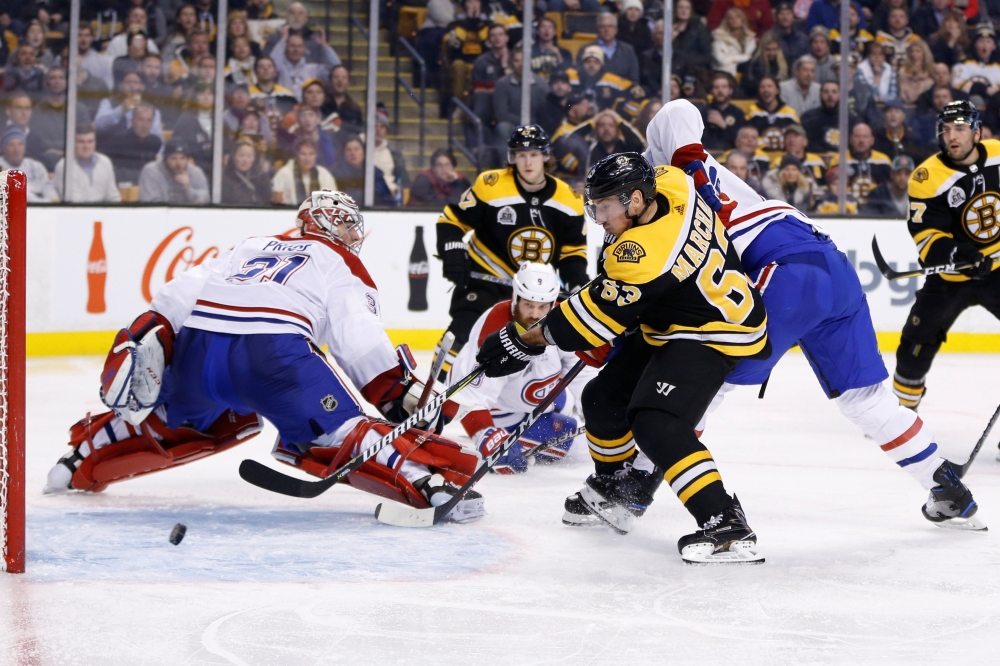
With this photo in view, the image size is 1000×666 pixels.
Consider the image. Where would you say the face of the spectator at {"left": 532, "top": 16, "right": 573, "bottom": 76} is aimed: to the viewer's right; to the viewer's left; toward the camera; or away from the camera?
toward the camera

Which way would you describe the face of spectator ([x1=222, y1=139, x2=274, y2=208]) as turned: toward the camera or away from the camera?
toward the camera

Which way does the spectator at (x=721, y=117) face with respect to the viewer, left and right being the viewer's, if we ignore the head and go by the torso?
facing the viewer

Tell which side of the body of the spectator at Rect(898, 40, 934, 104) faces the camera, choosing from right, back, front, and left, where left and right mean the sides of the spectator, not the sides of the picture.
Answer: front

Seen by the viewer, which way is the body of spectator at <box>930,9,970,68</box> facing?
toward the camera

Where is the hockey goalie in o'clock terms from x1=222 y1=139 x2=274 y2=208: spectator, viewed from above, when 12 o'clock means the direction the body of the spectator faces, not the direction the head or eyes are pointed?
The hockey goalie is roughly at 12 o'clock from the spectator.

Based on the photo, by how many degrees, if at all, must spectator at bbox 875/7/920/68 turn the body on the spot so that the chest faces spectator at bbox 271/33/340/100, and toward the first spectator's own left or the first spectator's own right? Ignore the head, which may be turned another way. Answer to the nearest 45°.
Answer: approximately 45° to the first spectator's own right

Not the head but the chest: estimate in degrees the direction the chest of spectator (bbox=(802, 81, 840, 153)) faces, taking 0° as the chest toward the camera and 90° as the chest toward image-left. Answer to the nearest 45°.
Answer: approximately 0°

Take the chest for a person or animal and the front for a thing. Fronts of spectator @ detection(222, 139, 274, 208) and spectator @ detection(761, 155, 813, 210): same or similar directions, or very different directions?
same or similar directions

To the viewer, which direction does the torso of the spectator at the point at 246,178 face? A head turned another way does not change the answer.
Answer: toward the camera

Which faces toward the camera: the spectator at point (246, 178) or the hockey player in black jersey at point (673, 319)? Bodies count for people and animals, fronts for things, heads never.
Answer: the spectator

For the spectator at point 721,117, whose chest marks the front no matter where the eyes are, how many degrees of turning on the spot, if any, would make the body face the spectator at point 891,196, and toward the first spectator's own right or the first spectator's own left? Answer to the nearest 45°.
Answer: approximately 90° to the first spectator's own left

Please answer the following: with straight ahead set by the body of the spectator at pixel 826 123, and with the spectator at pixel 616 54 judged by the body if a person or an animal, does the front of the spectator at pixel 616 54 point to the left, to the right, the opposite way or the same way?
the same way

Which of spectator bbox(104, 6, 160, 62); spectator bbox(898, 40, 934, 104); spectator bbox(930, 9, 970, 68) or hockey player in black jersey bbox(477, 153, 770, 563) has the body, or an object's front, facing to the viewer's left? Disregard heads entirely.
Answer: the hockey player in black jersey

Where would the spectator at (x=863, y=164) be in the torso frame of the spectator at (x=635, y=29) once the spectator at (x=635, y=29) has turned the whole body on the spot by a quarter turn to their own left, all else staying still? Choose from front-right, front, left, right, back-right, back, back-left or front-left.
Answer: front

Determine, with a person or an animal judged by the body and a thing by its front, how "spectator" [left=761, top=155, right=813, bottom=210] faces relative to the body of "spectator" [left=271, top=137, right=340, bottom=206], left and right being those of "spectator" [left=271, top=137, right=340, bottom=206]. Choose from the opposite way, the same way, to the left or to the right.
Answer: the same way
